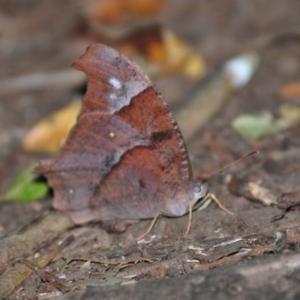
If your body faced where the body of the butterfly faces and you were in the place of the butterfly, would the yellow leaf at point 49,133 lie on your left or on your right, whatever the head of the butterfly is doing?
on your left

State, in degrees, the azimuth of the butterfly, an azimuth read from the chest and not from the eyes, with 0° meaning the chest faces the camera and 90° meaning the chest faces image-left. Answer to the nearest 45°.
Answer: approximately 270°

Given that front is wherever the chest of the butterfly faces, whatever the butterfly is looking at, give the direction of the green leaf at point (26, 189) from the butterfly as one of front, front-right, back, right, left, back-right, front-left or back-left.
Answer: back-left

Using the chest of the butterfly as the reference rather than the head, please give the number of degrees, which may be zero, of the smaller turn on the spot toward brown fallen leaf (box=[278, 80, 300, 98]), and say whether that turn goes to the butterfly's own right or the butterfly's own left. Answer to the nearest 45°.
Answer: approximately 45° to the butterfly's own left

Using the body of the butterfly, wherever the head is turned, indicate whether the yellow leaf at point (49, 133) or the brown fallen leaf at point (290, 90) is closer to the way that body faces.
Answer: the brown fallen leaf
